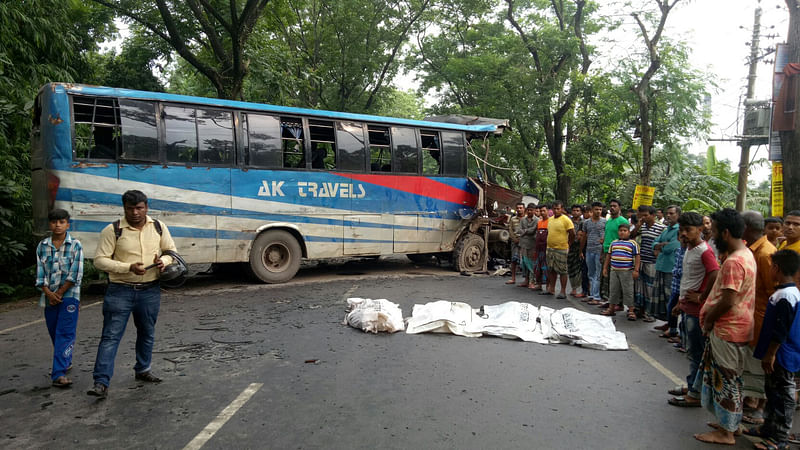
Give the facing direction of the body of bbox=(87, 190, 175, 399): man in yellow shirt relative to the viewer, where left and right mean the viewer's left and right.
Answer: facing the viewer

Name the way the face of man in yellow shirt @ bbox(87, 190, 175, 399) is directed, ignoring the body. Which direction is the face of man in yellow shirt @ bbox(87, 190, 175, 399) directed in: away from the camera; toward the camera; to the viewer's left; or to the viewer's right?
toward the camera

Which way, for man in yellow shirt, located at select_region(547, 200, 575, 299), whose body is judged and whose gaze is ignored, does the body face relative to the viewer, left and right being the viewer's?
facing the viewer and to the left of the viewer

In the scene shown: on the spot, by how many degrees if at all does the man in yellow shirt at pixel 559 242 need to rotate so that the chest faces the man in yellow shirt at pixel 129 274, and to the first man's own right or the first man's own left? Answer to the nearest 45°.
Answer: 0° — they already face them

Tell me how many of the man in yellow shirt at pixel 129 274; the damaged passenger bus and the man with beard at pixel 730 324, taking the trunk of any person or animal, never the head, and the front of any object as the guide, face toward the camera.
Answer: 1

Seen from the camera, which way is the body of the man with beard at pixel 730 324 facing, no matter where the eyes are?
to the viewer's left

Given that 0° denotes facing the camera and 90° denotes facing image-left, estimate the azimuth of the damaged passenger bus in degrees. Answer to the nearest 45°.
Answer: approximately 270°

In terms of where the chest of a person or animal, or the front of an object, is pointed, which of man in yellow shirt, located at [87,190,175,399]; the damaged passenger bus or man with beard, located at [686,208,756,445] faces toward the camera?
the man in yellow shirt

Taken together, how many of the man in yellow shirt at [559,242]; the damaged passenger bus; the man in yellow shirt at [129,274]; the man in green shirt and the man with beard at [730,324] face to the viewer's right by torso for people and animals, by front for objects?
1

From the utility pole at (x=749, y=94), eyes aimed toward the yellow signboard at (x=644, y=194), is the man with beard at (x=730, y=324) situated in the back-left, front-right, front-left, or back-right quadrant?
front-left

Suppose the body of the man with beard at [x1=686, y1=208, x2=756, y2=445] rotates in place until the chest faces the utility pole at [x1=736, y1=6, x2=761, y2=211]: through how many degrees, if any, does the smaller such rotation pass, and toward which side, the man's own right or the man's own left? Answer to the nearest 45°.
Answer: approximately 90° to the man's own right

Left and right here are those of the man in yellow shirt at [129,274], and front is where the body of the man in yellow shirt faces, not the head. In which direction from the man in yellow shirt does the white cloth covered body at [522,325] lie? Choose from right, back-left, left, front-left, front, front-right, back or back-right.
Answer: left

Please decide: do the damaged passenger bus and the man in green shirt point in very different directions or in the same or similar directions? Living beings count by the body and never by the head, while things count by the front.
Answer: very different directions

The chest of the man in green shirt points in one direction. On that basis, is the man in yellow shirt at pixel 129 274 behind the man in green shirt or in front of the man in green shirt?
in front

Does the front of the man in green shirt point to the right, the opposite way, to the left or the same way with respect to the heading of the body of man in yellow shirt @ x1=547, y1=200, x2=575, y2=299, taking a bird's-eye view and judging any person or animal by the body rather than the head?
the same way

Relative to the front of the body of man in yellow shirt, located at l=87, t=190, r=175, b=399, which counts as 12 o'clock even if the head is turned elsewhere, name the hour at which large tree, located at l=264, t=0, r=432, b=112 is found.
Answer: The large tree is roughly at 7 o'clock from the man in yellow shirt.
